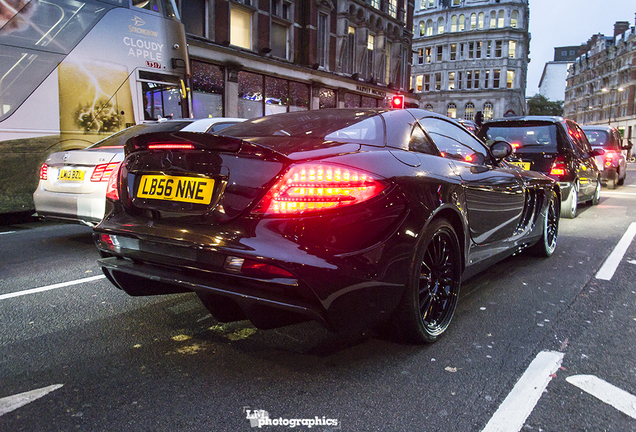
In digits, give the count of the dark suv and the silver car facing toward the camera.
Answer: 0

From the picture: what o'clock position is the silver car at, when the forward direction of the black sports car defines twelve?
The silver car is roughly at 9 o'clock from the black sports car.

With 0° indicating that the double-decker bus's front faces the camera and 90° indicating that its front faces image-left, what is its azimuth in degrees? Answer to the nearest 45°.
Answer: approximately 225°

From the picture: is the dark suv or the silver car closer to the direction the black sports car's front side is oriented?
the dark suv

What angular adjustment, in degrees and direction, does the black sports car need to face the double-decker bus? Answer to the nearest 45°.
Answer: approximately 90° to its left

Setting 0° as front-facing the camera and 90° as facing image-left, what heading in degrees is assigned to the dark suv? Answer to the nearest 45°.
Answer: approximately 225°

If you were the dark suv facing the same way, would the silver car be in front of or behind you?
behind

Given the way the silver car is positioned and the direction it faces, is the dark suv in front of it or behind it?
in front

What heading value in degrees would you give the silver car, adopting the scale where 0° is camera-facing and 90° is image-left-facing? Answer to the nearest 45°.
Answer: approximately 225°
